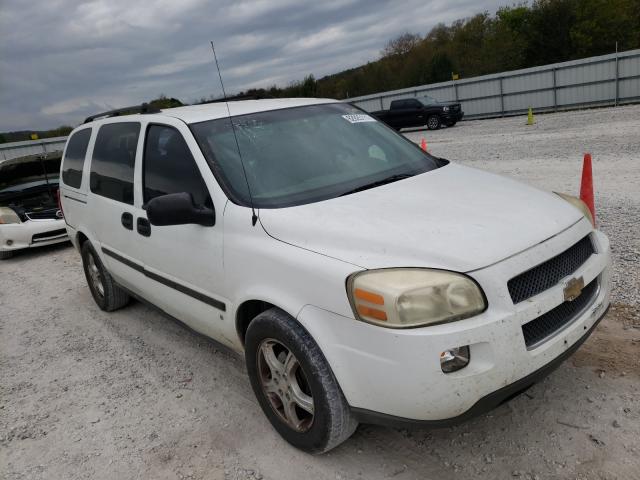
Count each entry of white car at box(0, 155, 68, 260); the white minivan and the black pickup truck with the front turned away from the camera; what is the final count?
0

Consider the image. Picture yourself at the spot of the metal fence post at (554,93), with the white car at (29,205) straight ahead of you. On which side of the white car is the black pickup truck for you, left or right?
right

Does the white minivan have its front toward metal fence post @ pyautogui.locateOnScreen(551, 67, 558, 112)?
no

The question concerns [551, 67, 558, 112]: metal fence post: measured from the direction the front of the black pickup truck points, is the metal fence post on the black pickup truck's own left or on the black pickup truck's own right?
on the black pickup truck's own left

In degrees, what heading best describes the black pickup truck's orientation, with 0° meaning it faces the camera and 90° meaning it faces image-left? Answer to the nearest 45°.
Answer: approximately 315°

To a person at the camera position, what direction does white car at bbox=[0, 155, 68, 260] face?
facing the viewer and to the right of the viewer

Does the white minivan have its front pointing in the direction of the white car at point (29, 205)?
no

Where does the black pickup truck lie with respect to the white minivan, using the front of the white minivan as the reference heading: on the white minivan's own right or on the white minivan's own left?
on the white minivan's own left

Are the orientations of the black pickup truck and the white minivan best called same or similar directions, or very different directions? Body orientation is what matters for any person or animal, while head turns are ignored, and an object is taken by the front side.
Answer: same or similar directions

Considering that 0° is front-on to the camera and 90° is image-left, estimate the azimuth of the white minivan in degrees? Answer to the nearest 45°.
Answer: approximately 315°

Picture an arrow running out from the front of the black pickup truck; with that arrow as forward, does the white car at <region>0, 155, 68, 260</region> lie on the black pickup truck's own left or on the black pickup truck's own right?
on the black pickup truck's own right

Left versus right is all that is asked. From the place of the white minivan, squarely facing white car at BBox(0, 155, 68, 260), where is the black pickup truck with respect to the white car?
right

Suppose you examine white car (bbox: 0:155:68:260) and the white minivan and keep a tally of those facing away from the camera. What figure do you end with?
0
